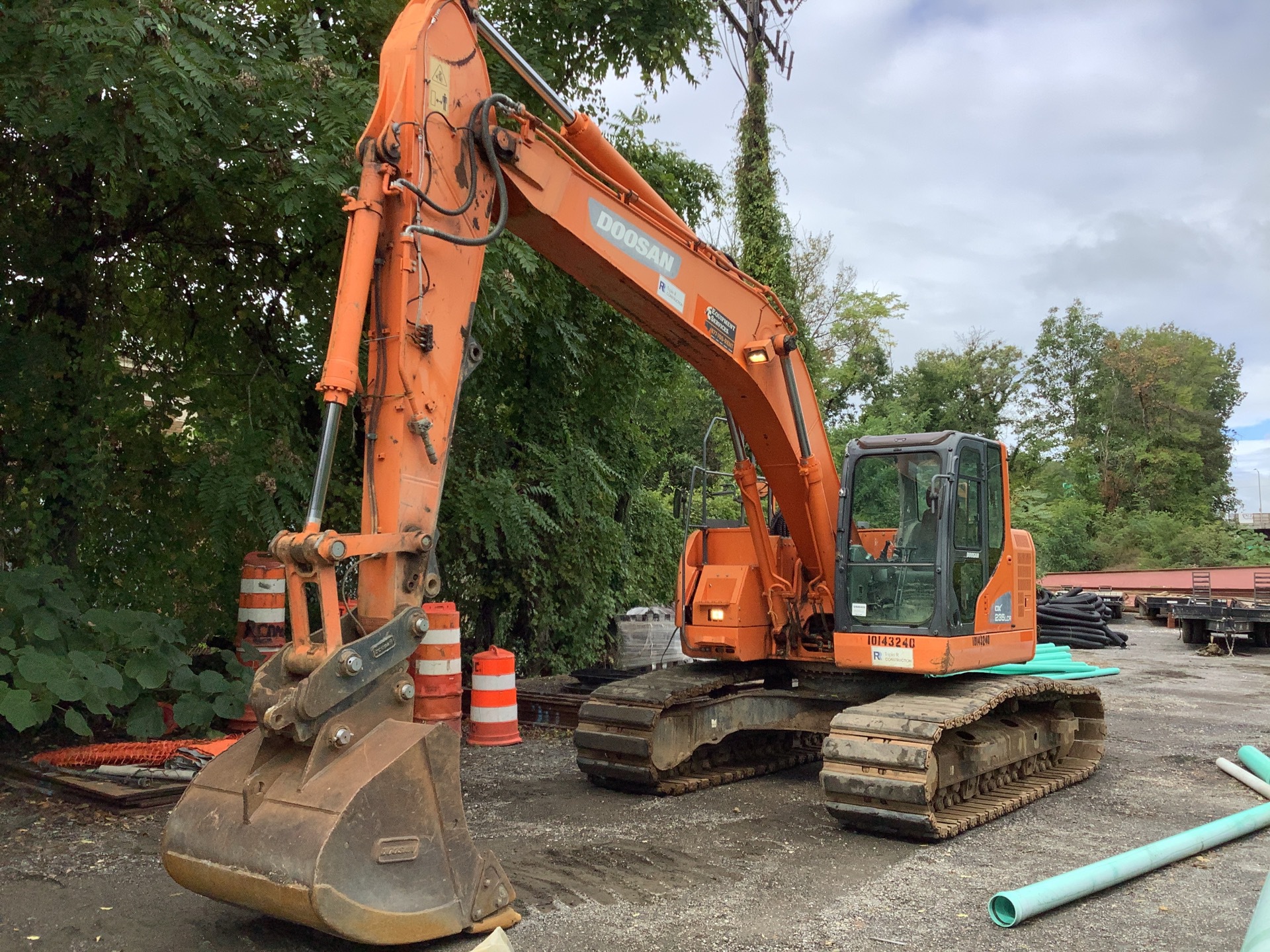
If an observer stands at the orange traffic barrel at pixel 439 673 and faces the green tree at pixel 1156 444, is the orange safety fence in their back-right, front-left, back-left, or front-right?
back-left

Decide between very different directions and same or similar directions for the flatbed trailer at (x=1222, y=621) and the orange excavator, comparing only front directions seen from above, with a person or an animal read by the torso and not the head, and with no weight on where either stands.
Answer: very different directions

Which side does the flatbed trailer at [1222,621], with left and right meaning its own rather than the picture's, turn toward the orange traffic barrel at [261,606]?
front

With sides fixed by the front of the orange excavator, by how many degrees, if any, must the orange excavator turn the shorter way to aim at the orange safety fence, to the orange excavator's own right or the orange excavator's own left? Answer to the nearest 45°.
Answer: approximately 45° to the orange excavator's own right

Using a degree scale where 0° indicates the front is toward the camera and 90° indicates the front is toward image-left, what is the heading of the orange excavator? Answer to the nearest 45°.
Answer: approximately 45°

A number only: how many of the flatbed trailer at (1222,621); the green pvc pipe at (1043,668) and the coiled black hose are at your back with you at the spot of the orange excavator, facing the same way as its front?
3

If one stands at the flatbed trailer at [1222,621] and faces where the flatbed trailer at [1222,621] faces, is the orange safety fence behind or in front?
behind

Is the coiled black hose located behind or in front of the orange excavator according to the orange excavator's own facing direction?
behind

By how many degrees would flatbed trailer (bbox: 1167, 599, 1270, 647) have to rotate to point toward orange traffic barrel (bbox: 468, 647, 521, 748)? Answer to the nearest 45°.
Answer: approximately 45° to its right

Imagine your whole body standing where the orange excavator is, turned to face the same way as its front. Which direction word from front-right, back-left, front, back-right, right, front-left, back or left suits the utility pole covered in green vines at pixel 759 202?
back-right
